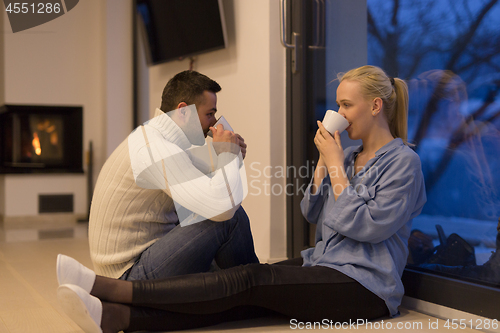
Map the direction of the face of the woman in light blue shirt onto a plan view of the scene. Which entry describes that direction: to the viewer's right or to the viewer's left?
to the viewer's left

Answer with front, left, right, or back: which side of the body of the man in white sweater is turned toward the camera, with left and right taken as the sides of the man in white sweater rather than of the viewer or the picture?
right

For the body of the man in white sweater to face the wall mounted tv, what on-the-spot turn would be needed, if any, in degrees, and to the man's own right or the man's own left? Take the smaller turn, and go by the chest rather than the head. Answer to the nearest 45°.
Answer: approximately 90° to the man's own left

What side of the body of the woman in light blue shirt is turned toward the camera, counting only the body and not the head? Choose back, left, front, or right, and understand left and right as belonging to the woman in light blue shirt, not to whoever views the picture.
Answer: left

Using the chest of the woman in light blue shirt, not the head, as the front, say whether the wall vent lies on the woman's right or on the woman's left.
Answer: on the woman's right

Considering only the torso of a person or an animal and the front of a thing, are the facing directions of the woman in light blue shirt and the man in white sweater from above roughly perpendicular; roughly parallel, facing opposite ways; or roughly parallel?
roughly parallel, facing opposite ways

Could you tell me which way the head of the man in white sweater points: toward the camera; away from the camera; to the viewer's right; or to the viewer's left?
to the viewer's right
